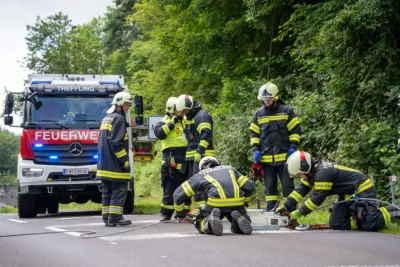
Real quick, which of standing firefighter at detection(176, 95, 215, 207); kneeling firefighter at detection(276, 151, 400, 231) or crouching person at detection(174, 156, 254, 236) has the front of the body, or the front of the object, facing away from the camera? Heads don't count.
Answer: the crouching person

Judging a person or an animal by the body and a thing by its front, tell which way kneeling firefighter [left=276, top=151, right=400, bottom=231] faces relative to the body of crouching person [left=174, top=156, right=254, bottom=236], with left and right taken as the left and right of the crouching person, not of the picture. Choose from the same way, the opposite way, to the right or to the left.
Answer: to the left

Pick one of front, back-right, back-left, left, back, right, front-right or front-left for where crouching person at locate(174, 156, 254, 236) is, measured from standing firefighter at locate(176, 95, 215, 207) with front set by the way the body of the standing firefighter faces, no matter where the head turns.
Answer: front-left

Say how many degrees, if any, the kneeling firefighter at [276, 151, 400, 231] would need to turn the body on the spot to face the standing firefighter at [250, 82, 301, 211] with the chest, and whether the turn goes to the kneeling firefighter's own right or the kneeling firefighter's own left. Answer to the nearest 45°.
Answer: approximately 45° to the kneeling firefighter's own right

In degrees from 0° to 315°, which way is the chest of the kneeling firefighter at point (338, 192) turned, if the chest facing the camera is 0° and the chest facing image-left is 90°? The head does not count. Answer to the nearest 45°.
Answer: approximately 90°

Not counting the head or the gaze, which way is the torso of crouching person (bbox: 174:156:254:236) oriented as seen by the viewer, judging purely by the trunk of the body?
away from the camera

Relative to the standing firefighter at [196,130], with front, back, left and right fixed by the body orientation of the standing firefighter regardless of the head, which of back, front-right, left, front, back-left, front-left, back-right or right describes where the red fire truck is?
right

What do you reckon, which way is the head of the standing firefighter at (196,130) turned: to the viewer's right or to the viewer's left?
to the viewer's left

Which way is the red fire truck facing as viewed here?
toward the camera

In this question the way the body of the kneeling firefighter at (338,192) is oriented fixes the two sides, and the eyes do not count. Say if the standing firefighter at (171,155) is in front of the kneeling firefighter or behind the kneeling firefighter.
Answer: in front

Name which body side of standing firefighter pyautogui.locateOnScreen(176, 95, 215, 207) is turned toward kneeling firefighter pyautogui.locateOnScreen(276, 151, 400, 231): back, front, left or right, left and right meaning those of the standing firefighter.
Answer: left
